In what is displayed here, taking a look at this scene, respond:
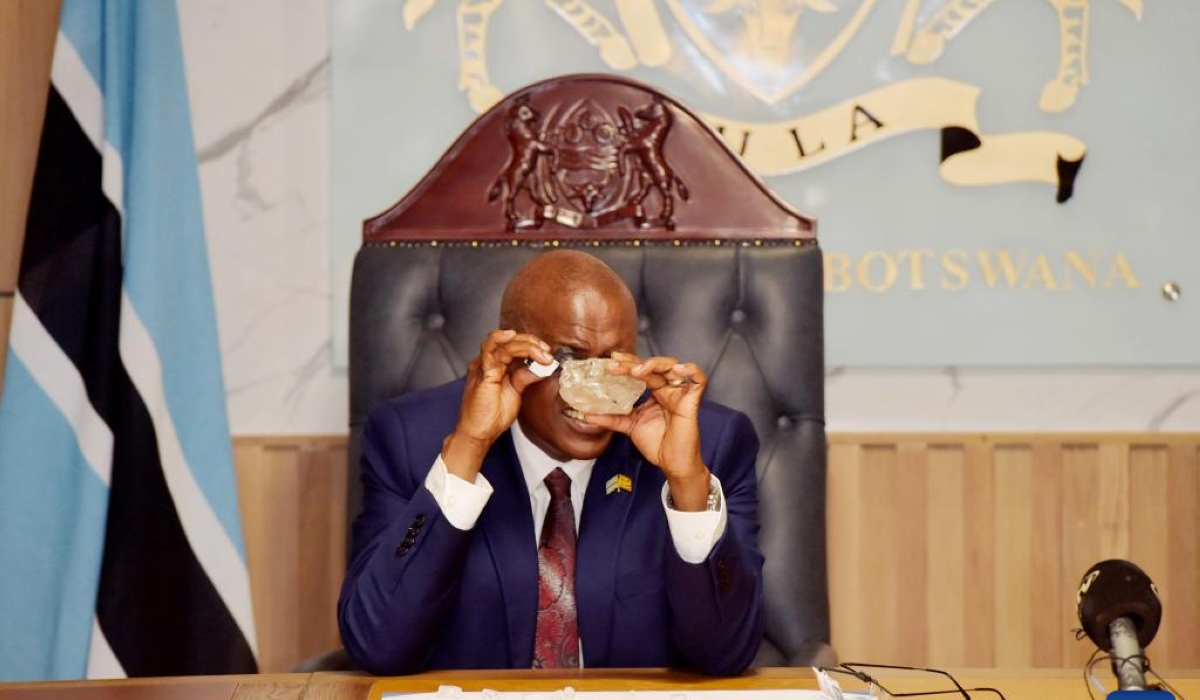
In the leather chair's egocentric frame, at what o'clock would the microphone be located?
The microphone is roughly at 11 o'clock from the leather chair.

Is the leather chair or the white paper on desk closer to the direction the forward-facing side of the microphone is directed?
the leather chair

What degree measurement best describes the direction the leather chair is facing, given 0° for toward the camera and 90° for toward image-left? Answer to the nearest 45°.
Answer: approximately 0°

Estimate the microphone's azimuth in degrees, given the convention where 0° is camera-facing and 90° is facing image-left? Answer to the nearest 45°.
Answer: approximately 180°
